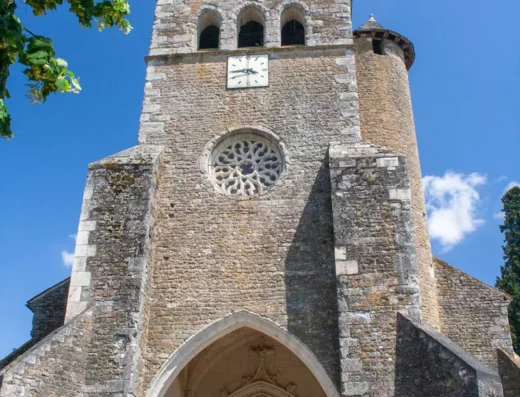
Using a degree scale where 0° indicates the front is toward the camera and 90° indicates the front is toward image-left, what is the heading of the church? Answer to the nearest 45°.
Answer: approximately 0°
